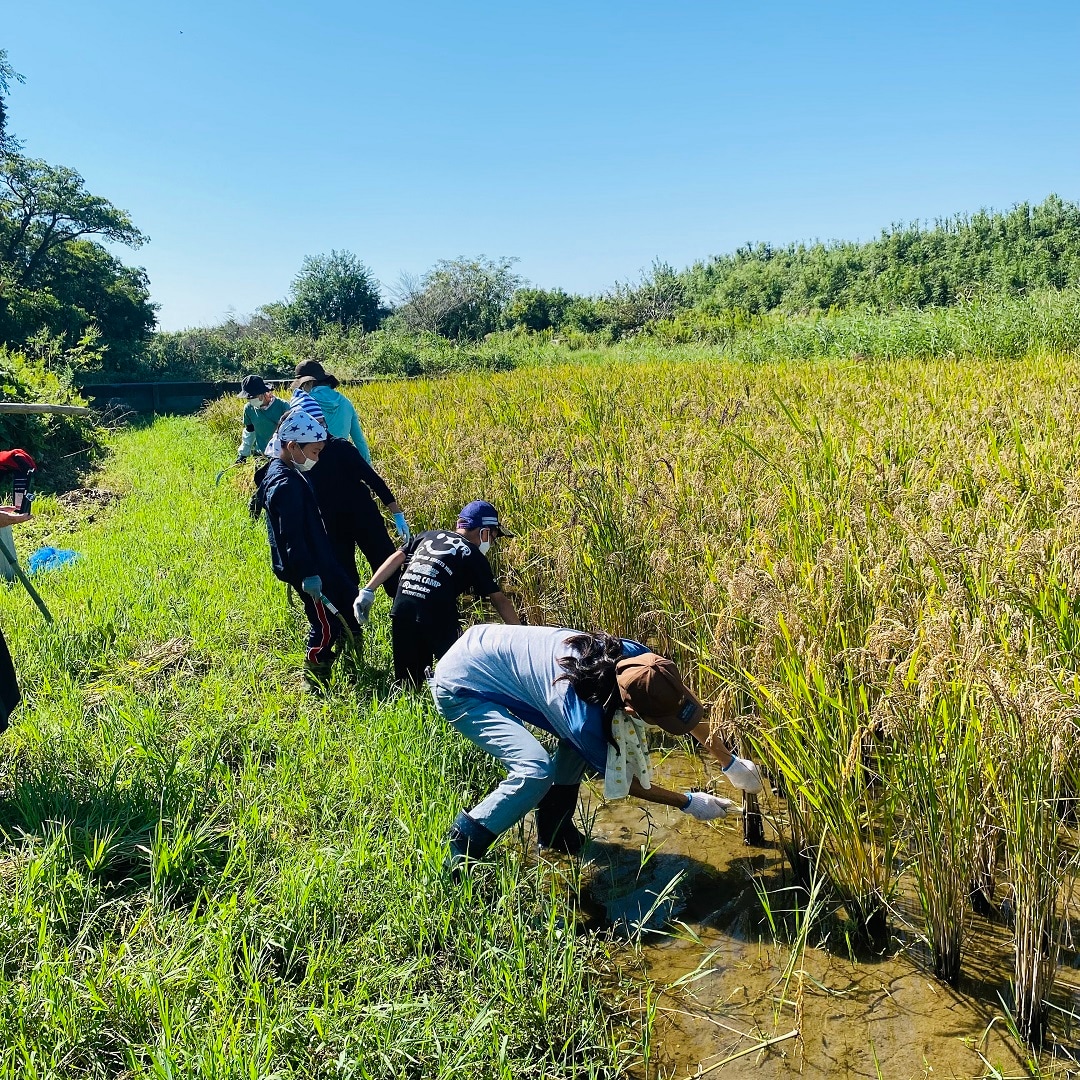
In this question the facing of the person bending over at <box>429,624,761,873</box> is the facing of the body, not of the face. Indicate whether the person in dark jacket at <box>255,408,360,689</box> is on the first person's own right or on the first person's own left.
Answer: on the first person's own left

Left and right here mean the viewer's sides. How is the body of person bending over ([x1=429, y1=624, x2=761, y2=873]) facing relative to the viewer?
facing to the right of the viewer

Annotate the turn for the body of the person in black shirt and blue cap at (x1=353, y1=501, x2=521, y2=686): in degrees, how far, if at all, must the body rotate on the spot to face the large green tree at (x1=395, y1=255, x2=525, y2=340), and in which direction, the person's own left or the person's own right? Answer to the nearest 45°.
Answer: approximately 45° to the person's own left

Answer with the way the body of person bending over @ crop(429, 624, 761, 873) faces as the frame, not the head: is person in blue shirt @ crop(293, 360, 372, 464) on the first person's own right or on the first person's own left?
on the first person's own left

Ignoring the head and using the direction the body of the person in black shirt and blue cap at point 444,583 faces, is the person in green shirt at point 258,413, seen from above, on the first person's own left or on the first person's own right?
on the first person's own left

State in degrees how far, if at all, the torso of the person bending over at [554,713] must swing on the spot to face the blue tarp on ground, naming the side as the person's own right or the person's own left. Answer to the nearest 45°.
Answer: approximately 135° to the person's own left

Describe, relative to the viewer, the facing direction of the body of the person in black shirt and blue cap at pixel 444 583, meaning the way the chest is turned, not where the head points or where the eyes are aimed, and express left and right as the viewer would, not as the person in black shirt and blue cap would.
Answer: facing away from the viewer and to the right of the viewer
